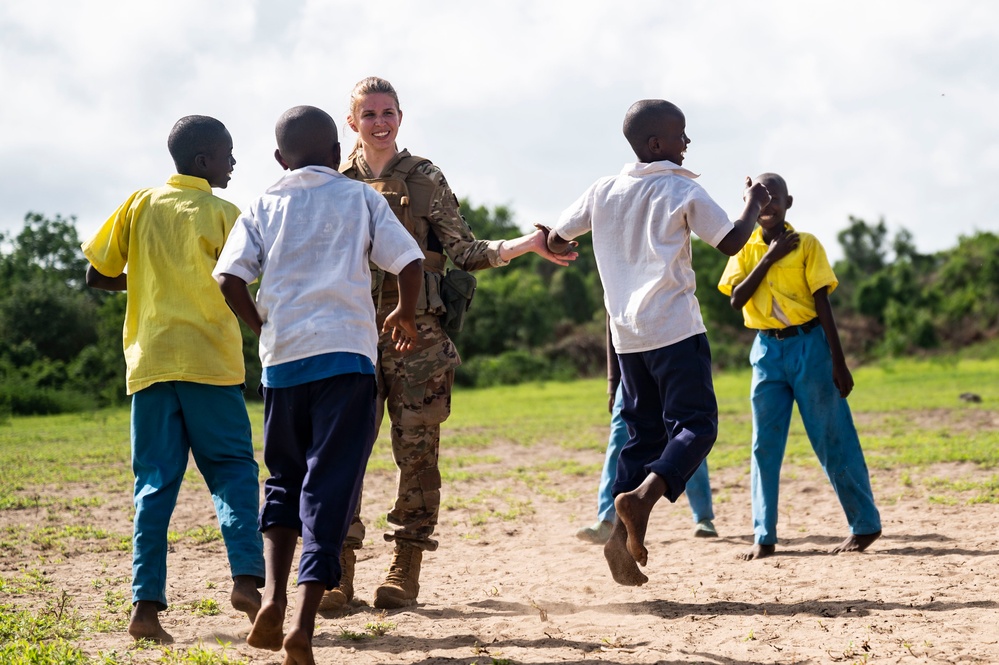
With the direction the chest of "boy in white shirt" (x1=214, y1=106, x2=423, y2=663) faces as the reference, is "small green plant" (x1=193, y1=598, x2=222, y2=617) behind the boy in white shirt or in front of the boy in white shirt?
in front

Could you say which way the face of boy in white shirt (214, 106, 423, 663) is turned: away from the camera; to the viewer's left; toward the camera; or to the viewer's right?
away from the camera

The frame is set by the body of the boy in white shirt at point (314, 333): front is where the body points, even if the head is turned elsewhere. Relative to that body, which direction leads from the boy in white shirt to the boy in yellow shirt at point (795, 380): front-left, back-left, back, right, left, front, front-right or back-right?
front-right

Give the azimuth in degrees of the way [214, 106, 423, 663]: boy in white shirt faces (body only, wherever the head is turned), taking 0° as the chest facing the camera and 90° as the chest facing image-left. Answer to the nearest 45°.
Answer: approximately 180°

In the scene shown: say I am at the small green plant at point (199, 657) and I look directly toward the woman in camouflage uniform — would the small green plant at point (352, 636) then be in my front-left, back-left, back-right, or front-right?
front-right

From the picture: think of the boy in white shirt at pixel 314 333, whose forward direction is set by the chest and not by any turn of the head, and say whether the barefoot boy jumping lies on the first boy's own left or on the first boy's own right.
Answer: on the first boy's own right

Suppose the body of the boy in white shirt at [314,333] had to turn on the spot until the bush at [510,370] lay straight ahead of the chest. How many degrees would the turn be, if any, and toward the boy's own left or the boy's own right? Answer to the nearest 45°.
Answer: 0° — they already face it

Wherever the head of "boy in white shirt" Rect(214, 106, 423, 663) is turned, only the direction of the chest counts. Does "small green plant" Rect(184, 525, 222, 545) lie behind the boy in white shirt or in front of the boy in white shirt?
in front

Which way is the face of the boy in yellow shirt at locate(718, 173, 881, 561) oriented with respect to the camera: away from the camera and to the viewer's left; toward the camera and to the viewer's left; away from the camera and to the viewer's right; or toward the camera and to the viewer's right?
toward the camera and to the viewer's left

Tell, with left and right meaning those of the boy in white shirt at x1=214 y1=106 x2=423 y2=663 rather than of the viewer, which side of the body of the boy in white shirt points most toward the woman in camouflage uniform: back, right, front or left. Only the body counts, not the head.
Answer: front
